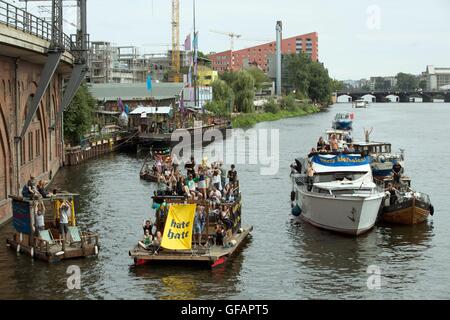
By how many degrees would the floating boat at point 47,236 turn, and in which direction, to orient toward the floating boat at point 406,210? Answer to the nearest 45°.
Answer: approximately 45° to its left

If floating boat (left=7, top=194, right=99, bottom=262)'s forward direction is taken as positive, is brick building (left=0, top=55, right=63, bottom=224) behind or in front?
behind

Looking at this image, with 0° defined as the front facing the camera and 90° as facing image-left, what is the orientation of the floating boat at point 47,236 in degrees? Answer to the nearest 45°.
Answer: approximately 315°

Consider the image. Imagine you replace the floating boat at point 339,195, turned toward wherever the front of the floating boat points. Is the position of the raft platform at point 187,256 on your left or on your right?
on your right

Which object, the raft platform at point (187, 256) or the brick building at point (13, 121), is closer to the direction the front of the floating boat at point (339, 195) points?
the raft platform

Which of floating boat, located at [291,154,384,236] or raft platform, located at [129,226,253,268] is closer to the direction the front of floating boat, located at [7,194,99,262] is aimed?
the raft platform

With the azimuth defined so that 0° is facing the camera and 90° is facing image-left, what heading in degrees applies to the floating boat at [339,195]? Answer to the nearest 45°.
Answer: approximately 315°

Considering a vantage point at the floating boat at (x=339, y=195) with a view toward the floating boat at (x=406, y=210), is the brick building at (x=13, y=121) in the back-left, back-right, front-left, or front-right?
back-left

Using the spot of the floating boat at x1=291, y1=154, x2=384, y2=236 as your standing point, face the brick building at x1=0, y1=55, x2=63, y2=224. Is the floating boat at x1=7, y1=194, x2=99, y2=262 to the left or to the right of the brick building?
left
